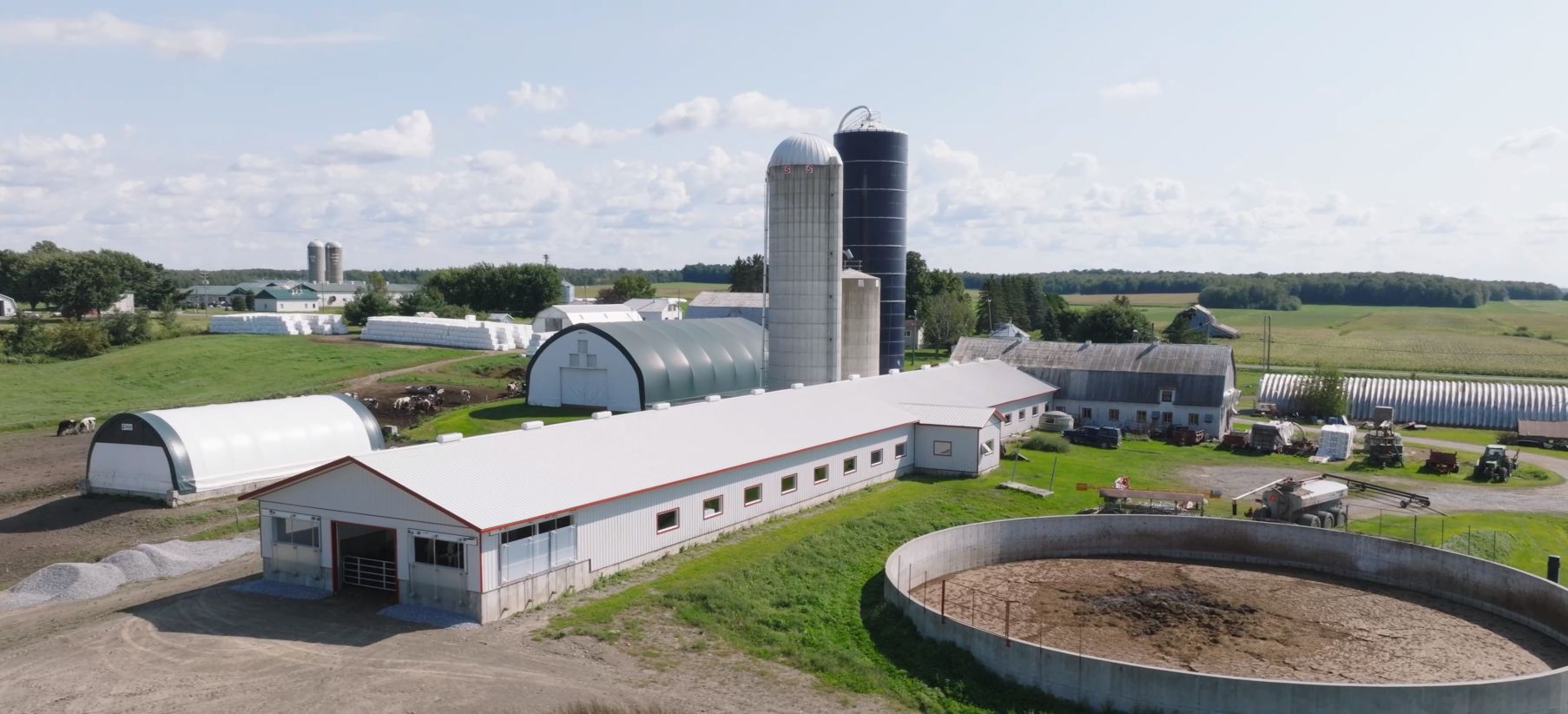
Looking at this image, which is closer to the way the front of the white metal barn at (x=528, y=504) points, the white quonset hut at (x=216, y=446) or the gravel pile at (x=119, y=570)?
the gravel pile

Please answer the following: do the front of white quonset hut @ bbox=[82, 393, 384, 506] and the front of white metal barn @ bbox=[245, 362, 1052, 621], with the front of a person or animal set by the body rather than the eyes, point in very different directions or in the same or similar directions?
same or similar directions

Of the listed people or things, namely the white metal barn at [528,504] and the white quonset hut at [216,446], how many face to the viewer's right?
0

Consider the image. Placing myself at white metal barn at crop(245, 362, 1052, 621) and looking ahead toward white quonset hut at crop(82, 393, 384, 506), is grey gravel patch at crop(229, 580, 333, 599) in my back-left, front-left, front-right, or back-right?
front-left

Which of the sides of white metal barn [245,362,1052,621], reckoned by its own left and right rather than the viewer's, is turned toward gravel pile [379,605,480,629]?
front

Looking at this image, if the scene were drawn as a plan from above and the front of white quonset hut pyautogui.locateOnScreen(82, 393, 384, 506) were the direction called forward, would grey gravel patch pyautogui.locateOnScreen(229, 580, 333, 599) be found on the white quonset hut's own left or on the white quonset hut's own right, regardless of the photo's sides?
on the white quonset hut's own left

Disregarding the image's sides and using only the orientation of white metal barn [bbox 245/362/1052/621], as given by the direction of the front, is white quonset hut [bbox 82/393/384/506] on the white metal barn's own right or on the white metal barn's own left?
on the white metal barn's own right

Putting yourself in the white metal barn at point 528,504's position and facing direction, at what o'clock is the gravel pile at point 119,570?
The gravel pile is roughly at 2 o'clock from the white metal barn.

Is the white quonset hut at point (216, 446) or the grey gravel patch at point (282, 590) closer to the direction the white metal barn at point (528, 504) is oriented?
the grey gravel patch

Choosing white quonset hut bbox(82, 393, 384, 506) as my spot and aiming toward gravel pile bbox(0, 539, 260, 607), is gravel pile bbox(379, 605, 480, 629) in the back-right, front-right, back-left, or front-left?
front-left

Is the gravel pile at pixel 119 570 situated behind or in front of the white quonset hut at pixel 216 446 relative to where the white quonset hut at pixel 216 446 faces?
in front

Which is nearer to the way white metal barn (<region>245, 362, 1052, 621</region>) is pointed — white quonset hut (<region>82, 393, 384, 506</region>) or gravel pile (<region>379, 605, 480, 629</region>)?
the gravel pile

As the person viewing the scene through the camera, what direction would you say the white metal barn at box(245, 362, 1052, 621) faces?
facing the viewer and to the left of the viewer

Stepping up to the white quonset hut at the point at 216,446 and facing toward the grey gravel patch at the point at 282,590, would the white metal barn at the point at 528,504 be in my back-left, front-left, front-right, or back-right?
front-left

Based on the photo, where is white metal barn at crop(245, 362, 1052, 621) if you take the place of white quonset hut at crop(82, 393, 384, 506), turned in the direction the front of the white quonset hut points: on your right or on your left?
on your left
